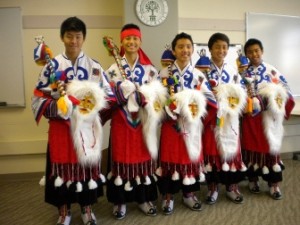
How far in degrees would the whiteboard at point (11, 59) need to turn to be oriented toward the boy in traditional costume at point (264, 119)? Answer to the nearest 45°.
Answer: approximately 45° to its left

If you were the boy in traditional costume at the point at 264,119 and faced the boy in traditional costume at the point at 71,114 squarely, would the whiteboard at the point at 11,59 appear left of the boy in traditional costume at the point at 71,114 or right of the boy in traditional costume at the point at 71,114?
right

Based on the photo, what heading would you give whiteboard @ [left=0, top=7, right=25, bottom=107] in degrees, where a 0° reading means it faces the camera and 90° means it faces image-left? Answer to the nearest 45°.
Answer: approximately 0°

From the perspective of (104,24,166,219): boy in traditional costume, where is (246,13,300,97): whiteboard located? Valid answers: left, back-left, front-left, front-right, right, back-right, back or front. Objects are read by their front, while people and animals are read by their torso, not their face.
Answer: back-left

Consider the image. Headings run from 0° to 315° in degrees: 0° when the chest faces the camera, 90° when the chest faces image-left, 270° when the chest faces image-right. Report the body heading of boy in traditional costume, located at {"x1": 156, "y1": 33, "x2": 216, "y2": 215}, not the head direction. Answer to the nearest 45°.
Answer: approximately 0°

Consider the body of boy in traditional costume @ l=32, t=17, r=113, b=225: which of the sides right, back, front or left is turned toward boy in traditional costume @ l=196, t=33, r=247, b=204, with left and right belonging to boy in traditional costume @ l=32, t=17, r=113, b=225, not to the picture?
left

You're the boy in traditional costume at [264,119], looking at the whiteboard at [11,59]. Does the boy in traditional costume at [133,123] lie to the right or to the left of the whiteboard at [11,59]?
left
